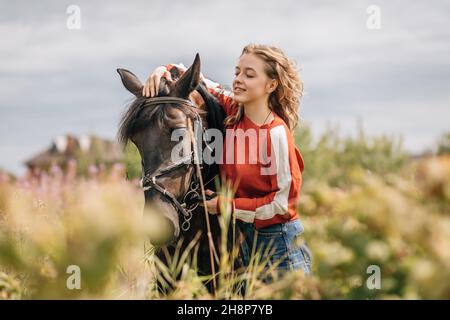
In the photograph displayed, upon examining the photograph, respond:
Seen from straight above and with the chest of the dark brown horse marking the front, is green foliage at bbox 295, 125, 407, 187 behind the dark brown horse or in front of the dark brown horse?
behind

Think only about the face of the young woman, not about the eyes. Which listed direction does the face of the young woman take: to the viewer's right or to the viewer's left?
to the viewer's left

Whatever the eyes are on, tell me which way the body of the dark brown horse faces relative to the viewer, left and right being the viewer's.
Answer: facing the viewer and to the left of the viewer

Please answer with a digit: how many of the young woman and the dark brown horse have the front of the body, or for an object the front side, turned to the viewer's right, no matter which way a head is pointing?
0

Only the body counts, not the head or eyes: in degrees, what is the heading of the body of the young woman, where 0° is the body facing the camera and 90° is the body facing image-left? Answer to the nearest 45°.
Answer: approximately 45°
